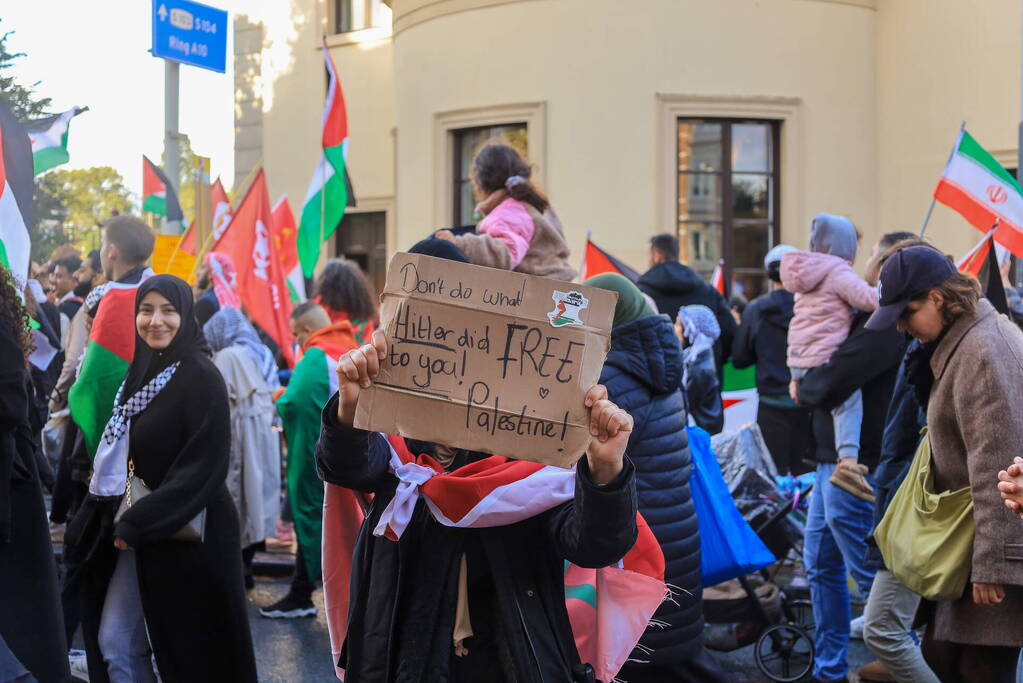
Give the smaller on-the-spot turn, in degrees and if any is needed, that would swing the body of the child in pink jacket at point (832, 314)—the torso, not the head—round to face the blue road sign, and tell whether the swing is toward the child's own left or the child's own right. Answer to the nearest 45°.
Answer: approximately 90° to the child's own left

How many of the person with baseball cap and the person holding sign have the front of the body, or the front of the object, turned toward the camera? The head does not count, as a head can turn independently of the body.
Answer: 1

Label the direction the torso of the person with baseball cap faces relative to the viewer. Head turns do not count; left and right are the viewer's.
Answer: facing to the left of the viewer

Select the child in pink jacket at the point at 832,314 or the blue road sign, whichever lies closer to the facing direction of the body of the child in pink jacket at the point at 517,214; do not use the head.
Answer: the blue road sign

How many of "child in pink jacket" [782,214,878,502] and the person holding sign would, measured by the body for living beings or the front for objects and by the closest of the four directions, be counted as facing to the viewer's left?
0

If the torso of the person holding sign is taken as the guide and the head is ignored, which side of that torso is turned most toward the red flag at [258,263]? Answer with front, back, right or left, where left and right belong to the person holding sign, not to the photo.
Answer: back

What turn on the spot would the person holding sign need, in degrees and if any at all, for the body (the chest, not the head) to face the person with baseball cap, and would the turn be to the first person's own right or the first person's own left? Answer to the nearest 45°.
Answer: approximately 135° to the first person's own left

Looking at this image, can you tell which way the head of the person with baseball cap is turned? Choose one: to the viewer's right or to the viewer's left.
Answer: to the viewer's left

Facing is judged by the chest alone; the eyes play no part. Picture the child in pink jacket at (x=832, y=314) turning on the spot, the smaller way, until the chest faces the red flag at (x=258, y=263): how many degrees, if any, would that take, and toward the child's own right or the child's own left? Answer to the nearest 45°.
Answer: approximately 90° to the child's own left

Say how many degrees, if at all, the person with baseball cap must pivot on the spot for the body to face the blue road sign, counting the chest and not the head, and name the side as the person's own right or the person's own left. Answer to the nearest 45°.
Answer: approximately 45° to the person's own right

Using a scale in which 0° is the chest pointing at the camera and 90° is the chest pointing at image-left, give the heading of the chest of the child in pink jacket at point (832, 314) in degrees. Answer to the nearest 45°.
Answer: approximately 225°

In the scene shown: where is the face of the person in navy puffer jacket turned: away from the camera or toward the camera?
away from the camera

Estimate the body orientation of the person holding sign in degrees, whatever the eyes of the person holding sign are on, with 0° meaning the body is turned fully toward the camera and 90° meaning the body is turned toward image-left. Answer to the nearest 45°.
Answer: approximately 0°
